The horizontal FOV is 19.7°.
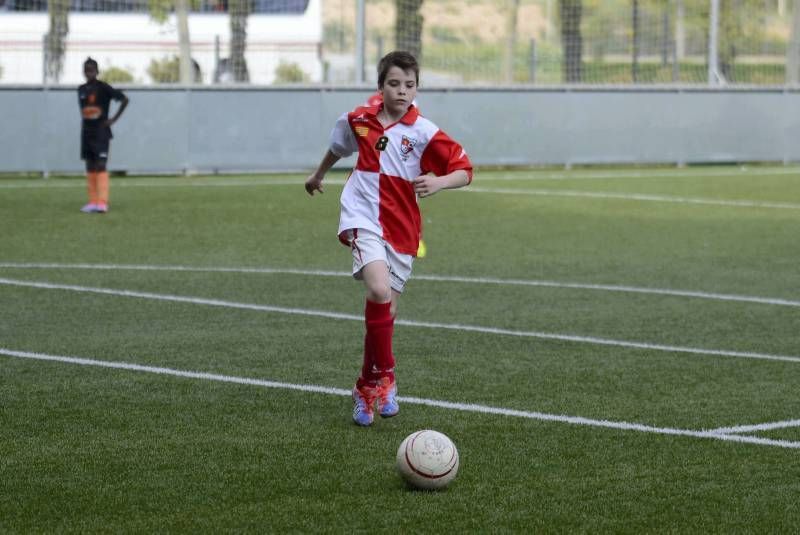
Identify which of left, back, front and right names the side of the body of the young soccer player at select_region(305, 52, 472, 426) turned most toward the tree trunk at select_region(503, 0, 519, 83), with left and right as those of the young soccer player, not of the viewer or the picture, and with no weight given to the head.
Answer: back

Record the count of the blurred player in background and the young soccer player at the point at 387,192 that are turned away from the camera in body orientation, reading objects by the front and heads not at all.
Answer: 0

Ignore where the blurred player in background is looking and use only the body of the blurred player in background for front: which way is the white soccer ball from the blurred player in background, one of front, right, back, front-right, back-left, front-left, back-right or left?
front-left

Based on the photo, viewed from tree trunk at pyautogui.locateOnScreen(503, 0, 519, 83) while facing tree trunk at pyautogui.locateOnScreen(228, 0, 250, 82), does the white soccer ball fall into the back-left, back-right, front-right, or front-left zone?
front-left

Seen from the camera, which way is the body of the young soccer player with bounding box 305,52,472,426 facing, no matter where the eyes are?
toward the camera

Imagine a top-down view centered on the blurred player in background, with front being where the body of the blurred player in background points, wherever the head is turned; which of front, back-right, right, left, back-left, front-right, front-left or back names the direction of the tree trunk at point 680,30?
back

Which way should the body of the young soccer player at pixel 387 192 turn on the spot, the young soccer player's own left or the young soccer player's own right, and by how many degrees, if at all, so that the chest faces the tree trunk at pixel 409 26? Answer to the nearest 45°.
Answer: approximately 180°

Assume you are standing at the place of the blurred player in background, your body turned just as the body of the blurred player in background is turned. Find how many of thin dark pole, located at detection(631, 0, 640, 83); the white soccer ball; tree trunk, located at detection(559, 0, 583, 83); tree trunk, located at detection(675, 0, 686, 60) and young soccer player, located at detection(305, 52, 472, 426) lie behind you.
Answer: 3

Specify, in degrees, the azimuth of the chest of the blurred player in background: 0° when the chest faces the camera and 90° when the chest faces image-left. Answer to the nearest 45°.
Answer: approximately 45°

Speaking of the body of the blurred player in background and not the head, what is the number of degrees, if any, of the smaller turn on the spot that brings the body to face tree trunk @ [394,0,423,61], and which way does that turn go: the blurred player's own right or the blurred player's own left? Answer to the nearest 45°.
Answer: approximately 180°

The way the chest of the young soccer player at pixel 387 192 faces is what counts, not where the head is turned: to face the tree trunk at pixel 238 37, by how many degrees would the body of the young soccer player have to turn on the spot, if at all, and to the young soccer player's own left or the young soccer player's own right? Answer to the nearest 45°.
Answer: approximately 180°

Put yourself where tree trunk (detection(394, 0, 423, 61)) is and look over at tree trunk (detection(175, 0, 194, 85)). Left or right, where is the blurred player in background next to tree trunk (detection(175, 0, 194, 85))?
left
